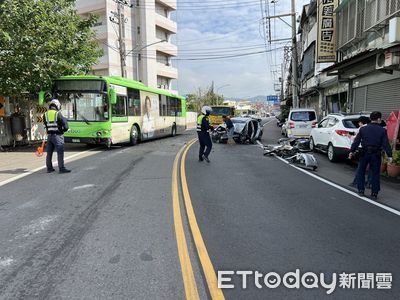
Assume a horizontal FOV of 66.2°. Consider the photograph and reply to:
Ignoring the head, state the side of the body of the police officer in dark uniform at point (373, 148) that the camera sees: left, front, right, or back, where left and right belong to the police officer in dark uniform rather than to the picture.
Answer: back

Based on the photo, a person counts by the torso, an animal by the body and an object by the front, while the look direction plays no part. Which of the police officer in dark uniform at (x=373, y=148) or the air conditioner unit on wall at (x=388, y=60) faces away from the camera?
the police officer in dark uniform

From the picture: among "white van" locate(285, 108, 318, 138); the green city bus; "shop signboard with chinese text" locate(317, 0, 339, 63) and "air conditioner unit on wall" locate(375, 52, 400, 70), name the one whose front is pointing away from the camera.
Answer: the white van

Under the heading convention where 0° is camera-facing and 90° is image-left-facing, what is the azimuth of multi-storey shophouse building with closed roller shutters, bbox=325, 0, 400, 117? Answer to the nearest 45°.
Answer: approximately 45°

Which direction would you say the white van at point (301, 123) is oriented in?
away from the camera
